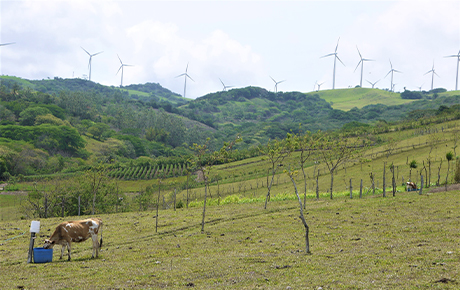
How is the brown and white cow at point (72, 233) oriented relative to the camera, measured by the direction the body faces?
to the viewer's left

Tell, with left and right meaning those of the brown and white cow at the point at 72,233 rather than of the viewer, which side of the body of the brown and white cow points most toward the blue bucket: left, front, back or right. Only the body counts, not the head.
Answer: front
